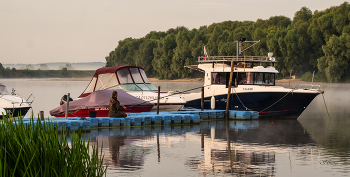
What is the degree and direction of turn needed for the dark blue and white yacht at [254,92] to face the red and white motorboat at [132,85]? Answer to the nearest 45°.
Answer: approximately 180°

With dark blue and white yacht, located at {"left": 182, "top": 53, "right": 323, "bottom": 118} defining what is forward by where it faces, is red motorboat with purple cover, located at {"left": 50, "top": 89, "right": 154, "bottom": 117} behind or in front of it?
behind

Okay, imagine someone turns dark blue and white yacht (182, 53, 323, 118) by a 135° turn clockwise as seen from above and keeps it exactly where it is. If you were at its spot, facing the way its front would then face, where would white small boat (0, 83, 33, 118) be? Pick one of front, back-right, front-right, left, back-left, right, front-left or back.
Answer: front-right

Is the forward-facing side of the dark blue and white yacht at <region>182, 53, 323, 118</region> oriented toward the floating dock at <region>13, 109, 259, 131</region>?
no

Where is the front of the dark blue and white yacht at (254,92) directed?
to the viewer's right
